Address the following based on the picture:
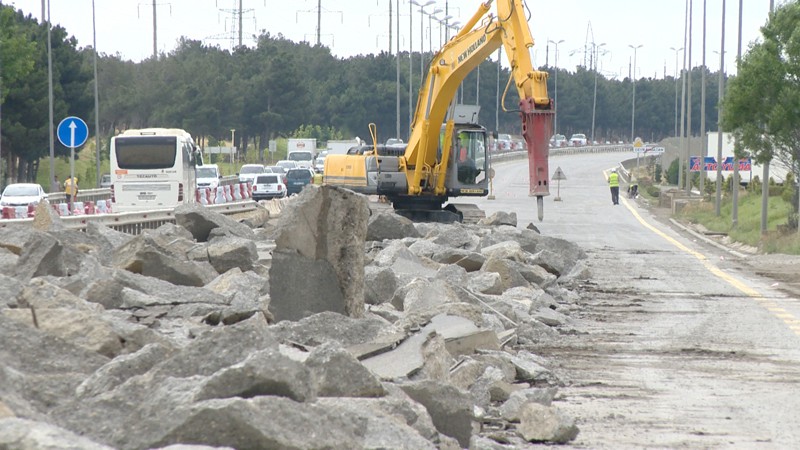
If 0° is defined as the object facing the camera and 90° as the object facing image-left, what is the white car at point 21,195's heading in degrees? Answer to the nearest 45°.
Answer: approximately 45°

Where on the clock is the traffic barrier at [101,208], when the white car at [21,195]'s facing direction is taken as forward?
The traffic barrier is roughly at 9 o'clock from the white car.

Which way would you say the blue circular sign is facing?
toward the camera

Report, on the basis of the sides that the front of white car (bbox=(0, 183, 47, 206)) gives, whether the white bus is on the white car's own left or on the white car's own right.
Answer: on the white car's own left
